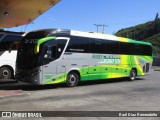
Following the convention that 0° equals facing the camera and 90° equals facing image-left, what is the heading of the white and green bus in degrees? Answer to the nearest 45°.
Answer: approximately 45°
